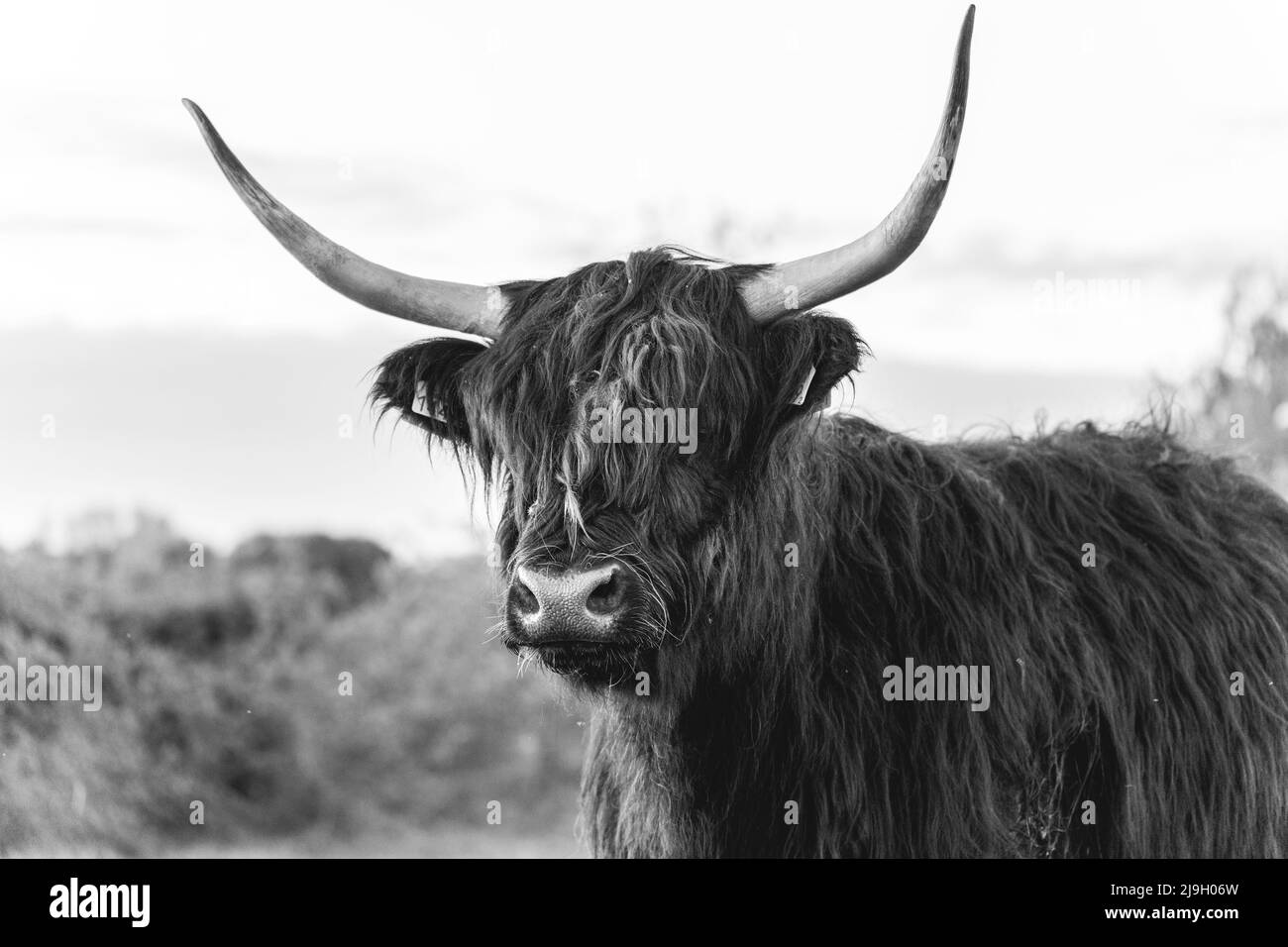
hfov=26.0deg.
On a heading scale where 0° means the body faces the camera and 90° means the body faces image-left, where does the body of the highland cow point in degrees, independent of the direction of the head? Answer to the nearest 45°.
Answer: approximately 45°

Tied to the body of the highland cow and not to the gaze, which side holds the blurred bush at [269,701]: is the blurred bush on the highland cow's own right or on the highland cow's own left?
on the highland cow's own right
